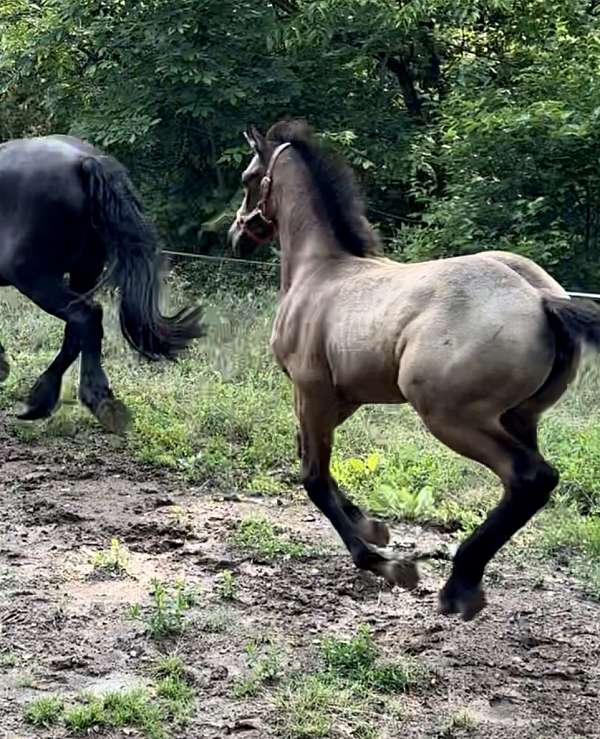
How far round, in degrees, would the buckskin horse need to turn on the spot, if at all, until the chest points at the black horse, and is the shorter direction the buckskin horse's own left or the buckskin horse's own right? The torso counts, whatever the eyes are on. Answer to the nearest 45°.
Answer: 0° — it already faces it

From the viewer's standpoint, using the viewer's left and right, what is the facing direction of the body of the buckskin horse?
facing away from the viewer and to the left of the viewer
